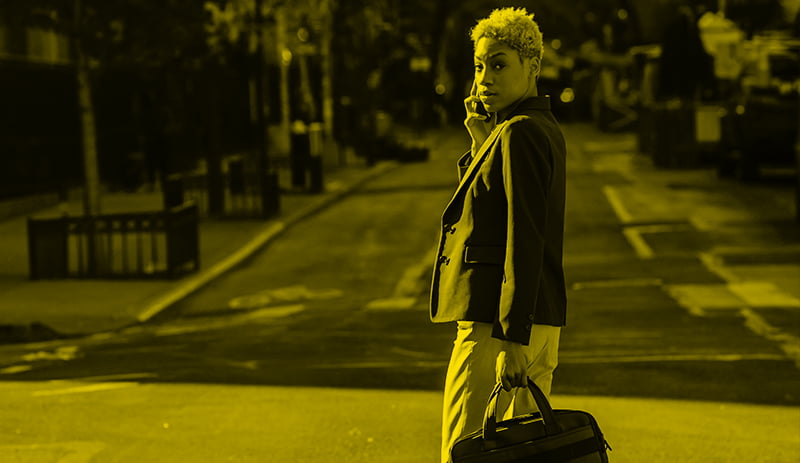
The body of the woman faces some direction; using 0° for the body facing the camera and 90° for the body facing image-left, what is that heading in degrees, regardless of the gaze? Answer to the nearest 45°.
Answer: approximately 90°

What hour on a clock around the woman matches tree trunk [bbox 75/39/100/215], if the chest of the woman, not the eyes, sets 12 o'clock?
The tree trunk is roughly at 2 o'clock from the woman.

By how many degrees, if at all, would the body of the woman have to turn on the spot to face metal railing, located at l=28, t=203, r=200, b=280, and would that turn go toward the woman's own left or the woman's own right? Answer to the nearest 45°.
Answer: approximately 45° to the woman's own right

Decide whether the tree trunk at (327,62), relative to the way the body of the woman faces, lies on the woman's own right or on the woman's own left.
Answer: on the woman's own right

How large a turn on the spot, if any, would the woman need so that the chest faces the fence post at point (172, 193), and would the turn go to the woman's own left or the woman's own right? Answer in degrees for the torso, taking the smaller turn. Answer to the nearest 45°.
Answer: approximately 90° to the woman's own right

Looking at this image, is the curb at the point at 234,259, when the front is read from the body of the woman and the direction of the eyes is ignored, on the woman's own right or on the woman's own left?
on the woman's own right
